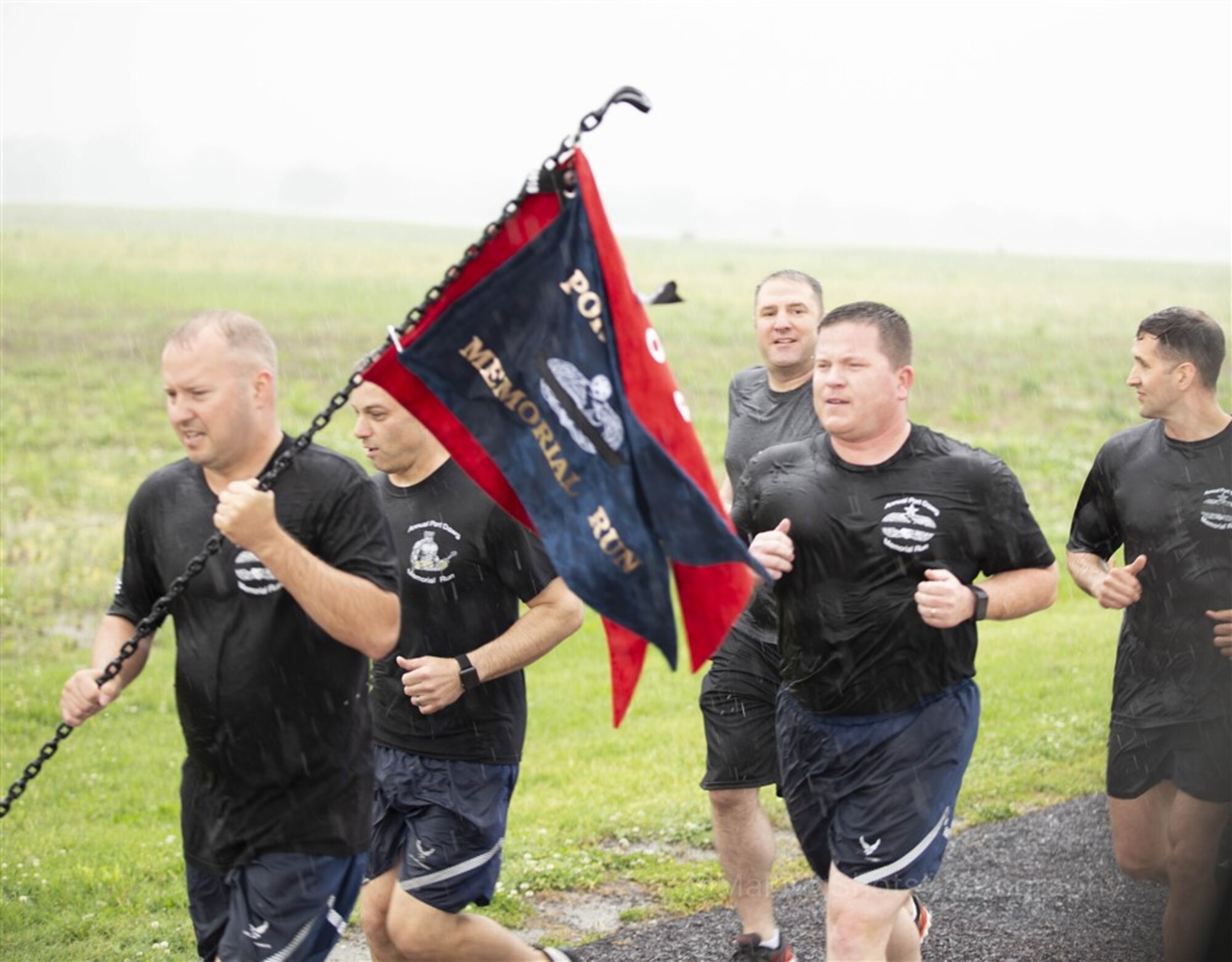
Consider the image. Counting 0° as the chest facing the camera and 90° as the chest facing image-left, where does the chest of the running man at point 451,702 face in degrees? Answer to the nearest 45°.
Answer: approximately 45°

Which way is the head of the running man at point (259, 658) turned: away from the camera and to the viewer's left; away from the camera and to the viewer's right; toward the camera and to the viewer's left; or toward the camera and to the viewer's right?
toward the camera and to the viewer's left

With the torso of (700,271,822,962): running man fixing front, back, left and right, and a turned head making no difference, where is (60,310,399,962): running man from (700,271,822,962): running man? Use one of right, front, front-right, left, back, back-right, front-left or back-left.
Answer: front

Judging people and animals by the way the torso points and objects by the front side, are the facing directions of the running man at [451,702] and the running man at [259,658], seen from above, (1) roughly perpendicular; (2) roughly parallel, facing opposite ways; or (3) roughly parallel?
roughly parallel

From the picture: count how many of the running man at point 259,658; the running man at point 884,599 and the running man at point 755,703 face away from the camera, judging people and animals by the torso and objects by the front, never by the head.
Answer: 0

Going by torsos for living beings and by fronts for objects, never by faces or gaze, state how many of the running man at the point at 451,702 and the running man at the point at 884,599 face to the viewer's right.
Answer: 0

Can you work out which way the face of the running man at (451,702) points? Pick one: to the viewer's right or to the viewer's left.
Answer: to the viewer's left

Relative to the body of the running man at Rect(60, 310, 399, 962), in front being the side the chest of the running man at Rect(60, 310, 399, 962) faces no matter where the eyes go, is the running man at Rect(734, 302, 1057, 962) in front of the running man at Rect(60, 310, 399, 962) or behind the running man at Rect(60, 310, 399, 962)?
behind

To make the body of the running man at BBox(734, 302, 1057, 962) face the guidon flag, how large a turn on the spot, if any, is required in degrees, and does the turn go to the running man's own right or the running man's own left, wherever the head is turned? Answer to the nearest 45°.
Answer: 0° — they already face it

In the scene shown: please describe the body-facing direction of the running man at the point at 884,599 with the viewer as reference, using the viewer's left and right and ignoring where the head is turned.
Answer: facing the viewer and to the left of the viewer

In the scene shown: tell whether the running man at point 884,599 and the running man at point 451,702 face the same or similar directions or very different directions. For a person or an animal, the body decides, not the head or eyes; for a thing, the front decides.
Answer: same or similar directions

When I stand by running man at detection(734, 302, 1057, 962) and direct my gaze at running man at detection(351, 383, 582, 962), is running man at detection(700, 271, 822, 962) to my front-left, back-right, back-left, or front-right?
front-right

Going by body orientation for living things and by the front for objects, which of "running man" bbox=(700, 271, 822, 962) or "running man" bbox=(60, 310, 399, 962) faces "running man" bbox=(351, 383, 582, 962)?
"running man" bbox=(700, 271, 822, 962)

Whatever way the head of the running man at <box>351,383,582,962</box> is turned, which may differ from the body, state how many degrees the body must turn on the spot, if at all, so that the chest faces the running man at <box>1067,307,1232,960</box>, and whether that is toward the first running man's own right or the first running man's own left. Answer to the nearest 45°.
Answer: approximately 135° to the first running man's own left

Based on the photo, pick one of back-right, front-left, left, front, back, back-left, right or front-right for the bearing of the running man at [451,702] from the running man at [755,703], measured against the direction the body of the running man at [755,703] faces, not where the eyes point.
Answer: front

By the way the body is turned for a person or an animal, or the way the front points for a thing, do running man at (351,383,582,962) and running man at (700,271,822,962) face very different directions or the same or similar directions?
same or similar directions

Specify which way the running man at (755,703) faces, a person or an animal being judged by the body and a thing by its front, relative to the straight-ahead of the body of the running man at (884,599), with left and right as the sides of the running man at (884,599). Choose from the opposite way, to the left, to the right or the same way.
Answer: the same way

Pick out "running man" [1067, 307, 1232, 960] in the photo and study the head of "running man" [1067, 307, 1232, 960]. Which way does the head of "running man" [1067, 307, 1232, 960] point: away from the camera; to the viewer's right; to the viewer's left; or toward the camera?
to the viewer's left

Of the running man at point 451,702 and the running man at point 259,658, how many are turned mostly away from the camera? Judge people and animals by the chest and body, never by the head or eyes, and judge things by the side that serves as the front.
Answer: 0
